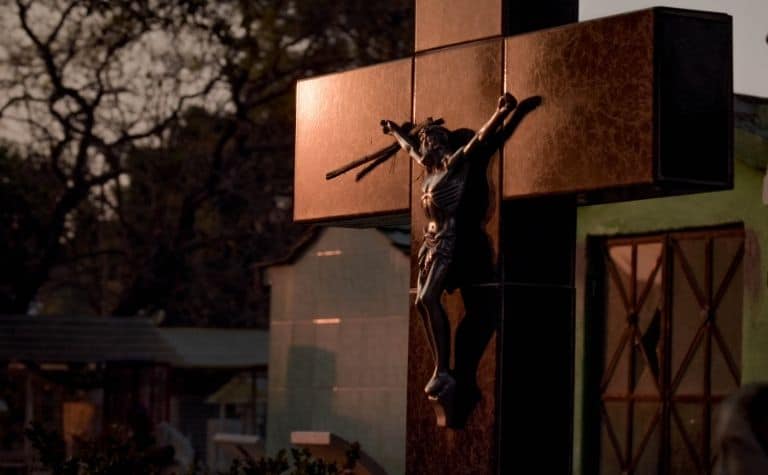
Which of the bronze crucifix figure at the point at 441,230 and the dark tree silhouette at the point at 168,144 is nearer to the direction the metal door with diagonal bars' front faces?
the bronze crucifix figure

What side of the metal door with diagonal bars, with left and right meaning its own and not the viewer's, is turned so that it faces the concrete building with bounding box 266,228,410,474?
right

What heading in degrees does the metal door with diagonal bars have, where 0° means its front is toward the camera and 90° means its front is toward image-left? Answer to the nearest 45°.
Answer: approximately 45°

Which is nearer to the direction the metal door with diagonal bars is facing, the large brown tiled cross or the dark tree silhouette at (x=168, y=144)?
the large brown tiled cross

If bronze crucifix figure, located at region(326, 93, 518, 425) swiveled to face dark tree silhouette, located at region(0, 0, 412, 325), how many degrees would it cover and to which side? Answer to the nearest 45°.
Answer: approximately 135° to its right

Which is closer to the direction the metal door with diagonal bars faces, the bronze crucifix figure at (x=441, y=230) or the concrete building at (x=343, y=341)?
the bronze crucifix figure

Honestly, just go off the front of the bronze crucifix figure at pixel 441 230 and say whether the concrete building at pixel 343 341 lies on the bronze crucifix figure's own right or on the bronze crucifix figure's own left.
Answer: on the bronze crucifix figure's own right

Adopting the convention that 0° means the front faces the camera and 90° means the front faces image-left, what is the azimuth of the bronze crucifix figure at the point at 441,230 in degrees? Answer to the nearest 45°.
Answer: approximately 45°

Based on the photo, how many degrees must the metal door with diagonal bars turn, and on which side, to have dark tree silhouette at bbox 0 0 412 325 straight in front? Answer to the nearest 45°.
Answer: approximately 90° to its right
